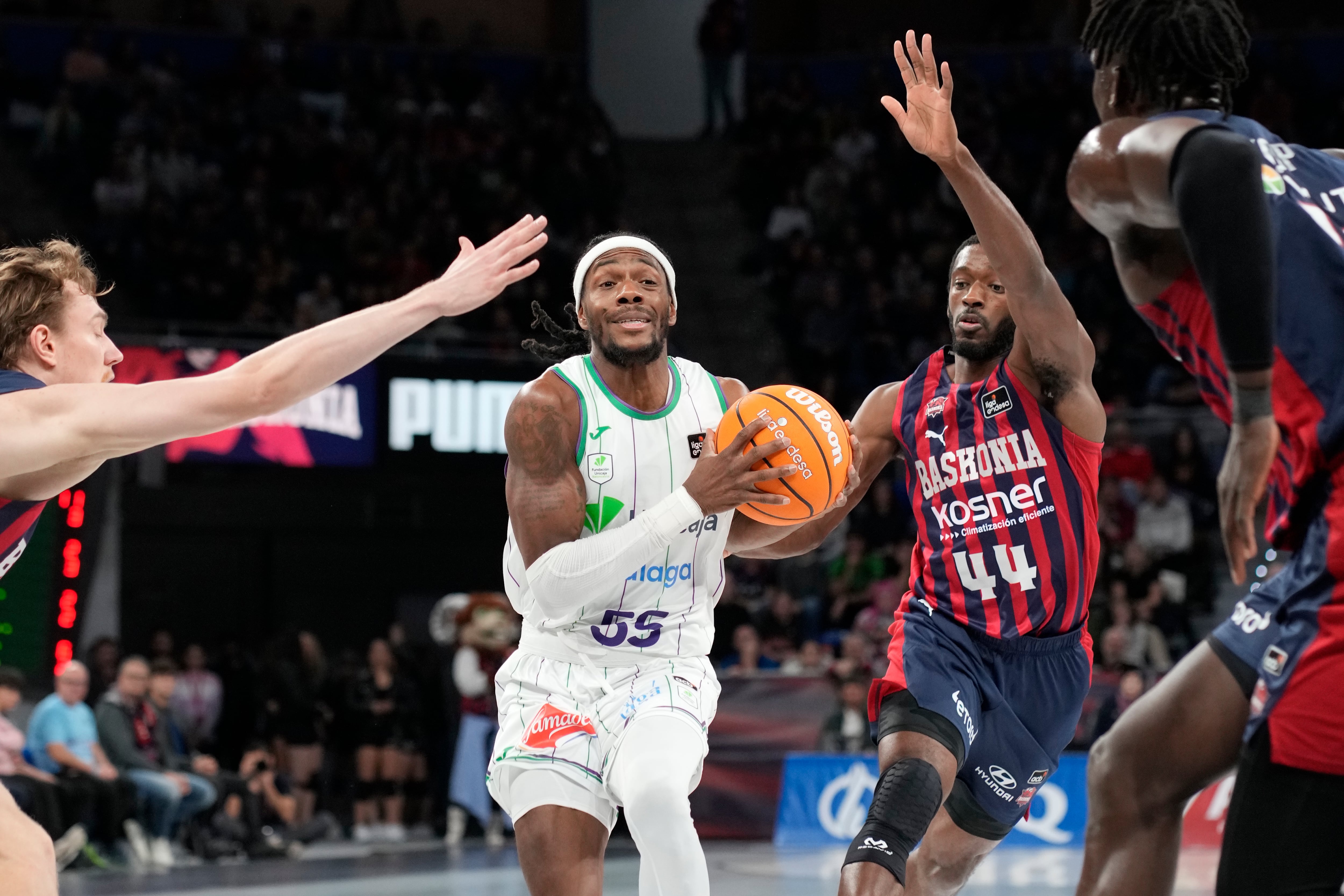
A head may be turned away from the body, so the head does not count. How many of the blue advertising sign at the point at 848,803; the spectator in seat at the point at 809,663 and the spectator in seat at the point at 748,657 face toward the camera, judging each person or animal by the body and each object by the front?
3

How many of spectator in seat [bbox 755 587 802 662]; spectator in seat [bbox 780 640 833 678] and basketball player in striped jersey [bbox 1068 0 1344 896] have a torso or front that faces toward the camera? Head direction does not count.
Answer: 2

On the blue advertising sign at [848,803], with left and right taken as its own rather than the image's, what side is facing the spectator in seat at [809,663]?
back

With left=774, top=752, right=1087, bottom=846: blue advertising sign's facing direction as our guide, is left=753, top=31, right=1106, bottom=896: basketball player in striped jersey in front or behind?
in front

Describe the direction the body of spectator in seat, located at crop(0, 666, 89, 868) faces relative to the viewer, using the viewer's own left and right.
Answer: facing the viewer and to the right of the viewer

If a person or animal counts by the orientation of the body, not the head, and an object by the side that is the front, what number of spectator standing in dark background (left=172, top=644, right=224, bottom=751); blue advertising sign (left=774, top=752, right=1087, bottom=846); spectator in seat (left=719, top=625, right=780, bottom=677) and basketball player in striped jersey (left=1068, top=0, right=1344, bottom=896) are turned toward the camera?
3

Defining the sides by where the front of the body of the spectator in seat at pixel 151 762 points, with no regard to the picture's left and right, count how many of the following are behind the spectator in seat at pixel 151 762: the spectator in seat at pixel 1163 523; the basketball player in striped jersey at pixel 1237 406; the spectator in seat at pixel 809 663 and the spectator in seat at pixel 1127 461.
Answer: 0

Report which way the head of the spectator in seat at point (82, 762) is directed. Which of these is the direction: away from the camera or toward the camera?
toward the camera

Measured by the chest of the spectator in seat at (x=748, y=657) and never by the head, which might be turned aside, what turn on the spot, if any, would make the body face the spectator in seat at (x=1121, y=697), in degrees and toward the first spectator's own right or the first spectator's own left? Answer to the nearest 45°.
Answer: approximately 45° to the first spectator's own left

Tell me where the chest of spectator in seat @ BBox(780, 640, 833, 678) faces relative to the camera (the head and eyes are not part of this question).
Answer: toward the camera

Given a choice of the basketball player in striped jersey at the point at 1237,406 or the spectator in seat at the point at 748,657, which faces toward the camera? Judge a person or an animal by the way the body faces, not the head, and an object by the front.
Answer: the spectator in seat

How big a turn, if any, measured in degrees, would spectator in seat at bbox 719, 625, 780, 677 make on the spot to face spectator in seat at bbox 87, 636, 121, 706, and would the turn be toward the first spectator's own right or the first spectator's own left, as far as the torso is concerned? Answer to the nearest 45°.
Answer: approximately 90° to the first spectator's own right

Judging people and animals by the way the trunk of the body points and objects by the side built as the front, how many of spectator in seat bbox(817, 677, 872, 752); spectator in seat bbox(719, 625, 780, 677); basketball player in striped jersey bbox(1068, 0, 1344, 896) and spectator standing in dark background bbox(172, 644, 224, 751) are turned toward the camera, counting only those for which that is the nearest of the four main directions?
3

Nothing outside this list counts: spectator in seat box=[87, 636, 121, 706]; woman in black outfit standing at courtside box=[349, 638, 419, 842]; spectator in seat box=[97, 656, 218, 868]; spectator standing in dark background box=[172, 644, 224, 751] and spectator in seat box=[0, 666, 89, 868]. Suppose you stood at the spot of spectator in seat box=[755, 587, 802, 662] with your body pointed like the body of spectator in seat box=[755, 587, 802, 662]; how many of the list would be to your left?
0

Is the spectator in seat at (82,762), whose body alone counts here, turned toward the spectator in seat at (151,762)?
no

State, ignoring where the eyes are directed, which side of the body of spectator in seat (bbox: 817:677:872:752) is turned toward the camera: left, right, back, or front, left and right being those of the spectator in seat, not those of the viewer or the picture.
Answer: front

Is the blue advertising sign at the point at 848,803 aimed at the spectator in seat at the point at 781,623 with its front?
no
